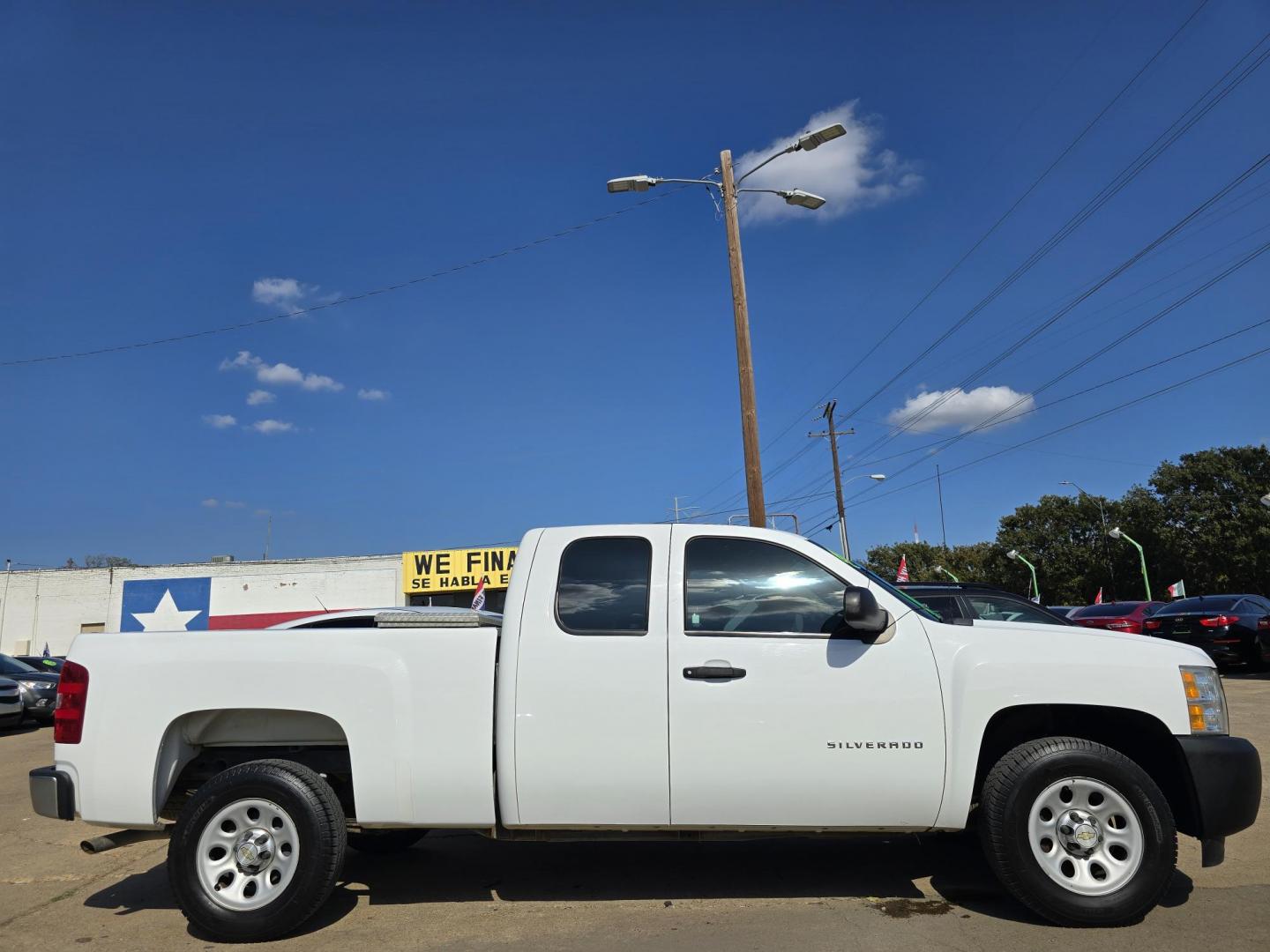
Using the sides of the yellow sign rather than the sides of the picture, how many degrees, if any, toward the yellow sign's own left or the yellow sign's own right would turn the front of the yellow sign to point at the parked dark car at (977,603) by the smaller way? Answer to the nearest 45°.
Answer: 0° — it already faces it

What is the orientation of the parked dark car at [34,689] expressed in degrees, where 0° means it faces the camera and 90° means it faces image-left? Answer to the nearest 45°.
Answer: approximately 315°

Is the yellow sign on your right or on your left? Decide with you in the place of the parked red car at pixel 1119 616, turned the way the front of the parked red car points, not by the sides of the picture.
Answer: on your left

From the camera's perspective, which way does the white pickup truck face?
to the viewer's right

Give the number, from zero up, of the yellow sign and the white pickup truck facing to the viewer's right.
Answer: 1

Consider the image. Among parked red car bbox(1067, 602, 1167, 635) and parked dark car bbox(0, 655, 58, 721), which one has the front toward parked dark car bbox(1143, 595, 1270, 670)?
parked dark car bbox(0, 655, 58, 721)

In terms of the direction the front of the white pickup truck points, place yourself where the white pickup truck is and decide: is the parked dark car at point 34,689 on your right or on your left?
on your left

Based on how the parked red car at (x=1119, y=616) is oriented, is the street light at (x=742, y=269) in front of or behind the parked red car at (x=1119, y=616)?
behind

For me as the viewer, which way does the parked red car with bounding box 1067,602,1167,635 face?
facing away from the viewer and to the right of the viewer

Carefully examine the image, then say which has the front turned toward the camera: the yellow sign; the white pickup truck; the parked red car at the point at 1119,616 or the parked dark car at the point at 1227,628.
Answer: the yellow sign

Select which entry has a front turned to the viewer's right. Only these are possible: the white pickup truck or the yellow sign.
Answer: the white pickup truck

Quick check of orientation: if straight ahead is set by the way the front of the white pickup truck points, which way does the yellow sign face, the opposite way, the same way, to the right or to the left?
to the right

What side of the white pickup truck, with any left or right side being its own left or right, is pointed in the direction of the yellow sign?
left

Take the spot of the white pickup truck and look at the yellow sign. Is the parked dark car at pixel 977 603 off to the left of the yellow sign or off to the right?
right
